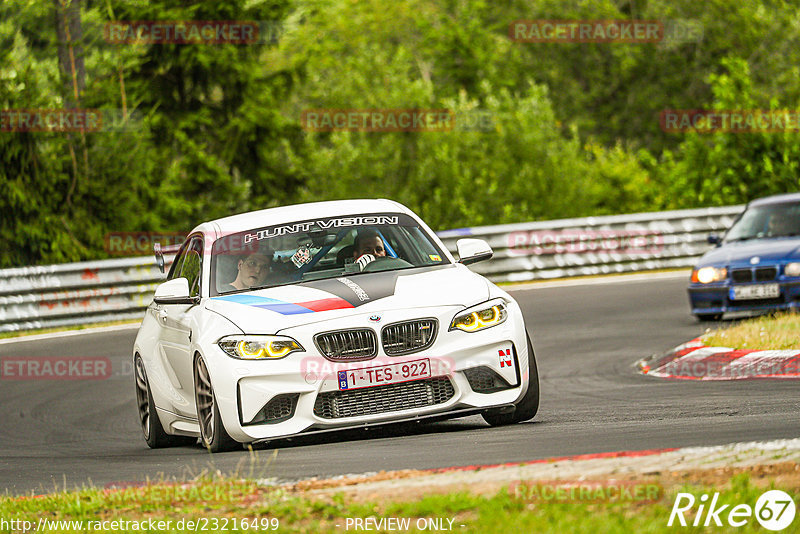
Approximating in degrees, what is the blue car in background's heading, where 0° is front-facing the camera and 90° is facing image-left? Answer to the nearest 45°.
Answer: approximately 45°

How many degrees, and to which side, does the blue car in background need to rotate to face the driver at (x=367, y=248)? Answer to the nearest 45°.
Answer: approximately 45° to its left

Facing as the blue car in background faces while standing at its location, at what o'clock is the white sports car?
The white sports car is roughly at 11 o'clock from the blue car in background.

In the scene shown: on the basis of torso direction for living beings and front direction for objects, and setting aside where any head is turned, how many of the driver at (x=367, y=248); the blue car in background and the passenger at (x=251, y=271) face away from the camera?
0

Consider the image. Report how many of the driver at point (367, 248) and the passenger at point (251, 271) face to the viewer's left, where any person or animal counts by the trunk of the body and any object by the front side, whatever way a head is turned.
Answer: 0

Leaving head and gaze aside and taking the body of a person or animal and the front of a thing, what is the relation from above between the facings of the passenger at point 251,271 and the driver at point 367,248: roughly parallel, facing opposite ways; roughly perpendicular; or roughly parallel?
roughly parallel

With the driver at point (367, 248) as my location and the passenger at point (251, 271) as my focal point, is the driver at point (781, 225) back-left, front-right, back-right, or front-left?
back-right
